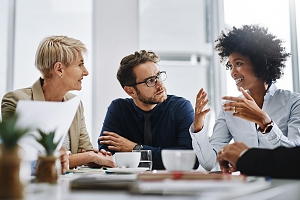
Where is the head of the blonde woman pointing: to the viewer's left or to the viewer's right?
to the viewer's right

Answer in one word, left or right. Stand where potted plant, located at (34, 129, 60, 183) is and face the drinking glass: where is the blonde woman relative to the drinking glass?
left

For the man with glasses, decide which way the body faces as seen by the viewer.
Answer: toward the camera

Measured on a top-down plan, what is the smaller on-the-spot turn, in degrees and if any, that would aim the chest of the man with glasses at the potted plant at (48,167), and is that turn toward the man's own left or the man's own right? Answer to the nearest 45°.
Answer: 0° — they already face it

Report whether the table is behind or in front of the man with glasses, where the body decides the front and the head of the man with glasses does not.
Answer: in front

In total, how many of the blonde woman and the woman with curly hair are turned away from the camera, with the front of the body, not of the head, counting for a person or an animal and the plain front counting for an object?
0

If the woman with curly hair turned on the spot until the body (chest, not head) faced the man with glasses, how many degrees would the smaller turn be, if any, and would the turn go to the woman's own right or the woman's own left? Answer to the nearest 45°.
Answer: approximately 45° to the woman's own right

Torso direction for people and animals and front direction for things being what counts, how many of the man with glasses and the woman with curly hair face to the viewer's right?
0

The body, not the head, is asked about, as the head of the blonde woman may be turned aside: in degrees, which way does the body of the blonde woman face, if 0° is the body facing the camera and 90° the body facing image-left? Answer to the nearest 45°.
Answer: approximately 315°

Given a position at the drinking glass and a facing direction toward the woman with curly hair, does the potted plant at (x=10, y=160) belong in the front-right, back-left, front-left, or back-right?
back-right

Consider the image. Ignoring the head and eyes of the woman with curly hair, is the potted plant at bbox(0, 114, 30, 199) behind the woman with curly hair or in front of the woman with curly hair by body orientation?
in front

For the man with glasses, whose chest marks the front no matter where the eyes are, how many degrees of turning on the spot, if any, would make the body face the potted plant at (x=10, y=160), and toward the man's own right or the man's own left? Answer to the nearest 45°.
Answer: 0° — they already face it

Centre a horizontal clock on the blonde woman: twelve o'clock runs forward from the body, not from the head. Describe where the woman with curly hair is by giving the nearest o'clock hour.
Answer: The woman with curly hair is roughly at 11 o'clock from the blonde woman.

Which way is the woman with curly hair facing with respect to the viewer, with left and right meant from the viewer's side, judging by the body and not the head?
facing the viewer and to the left of the viewer

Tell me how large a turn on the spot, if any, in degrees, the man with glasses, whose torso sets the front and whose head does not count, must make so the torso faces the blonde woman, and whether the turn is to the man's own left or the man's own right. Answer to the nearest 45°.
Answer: approximately 90° to the man's own right

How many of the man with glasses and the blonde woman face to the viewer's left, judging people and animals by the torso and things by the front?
0

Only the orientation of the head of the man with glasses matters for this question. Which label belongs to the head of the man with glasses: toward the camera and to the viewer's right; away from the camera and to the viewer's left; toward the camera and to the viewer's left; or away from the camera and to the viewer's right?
toward the camera and to the viewer's right

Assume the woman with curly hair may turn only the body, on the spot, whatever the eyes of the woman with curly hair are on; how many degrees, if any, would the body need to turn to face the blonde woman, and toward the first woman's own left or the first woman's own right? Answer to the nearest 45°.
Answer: approximately 45° to the first woman's own right
